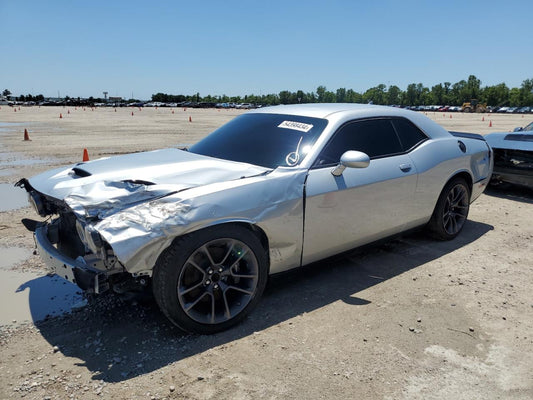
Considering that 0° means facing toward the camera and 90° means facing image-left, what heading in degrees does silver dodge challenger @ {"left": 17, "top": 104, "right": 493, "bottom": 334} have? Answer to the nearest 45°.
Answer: approximately 45°
